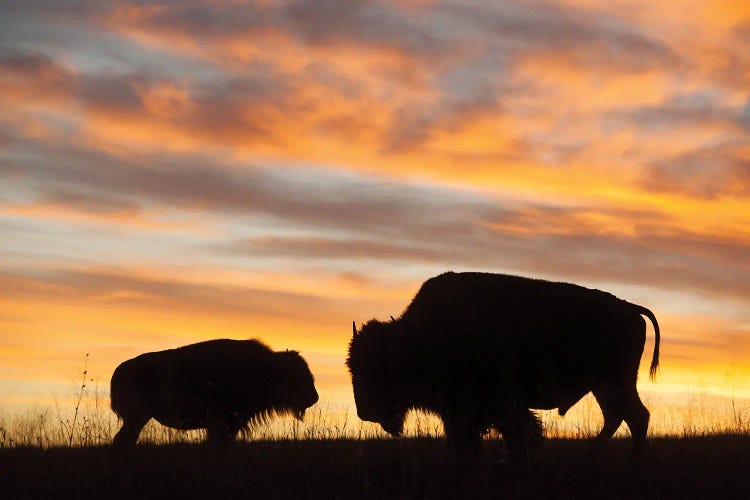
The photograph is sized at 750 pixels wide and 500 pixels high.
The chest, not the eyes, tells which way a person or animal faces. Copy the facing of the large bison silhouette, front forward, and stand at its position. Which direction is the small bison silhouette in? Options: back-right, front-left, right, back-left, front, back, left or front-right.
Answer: front-right

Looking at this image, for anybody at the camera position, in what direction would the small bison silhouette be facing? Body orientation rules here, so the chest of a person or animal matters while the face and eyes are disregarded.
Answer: facing to the right of the viewer

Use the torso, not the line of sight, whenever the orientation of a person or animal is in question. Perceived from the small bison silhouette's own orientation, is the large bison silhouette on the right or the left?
on its right

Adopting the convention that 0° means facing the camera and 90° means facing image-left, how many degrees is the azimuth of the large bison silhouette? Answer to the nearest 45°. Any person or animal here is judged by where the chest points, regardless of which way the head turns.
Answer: approximately 90°

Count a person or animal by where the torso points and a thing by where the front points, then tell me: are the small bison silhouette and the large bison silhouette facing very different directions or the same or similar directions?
very different directions

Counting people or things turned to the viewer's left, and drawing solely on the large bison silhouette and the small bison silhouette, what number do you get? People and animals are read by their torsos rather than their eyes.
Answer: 1
